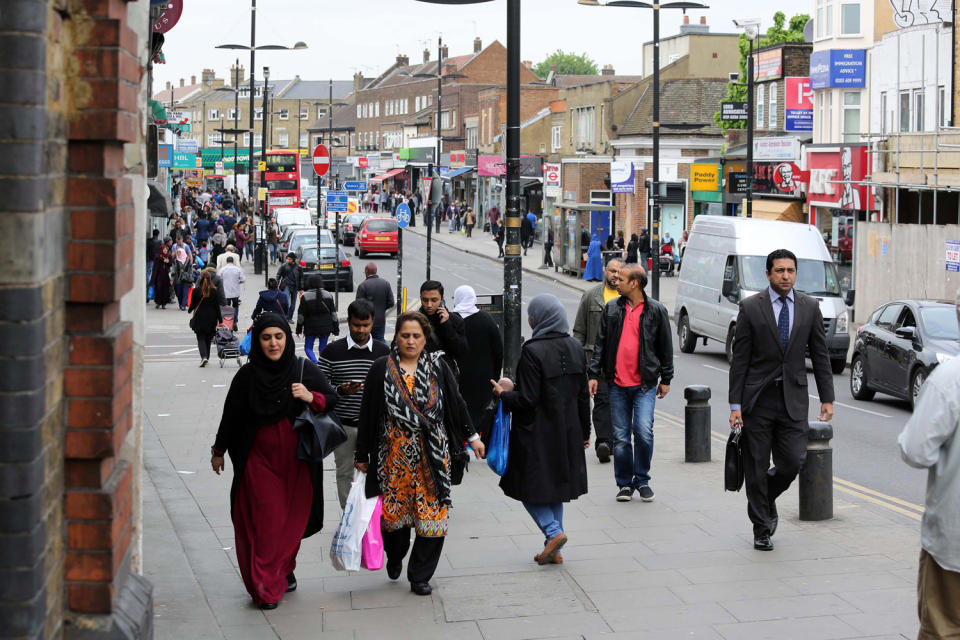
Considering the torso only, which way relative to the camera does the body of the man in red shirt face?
toward the camera

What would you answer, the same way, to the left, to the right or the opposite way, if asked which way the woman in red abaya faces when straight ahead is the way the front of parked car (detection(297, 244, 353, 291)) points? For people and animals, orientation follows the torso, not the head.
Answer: the opposite way

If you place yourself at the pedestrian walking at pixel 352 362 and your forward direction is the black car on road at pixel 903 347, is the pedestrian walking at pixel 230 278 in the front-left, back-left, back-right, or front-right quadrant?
front-left

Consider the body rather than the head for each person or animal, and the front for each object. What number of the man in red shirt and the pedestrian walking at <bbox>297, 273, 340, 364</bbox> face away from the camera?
1

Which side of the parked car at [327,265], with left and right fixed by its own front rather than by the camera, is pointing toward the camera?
back

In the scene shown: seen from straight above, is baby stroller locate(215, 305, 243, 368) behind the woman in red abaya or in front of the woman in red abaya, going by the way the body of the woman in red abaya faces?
behind

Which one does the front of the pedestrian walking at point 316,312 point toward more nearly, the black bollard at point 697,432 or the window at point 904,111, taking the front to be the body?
the window

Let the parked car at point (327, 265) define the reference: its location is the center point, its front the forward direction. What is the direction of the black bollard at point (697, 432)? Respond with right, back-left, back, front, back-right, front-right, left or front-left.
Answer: back

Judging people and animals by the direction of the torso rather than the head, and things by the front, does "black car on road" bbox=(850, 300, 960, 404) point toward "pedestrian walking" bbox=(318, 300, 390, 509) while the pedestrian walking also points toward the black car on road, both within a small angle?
no

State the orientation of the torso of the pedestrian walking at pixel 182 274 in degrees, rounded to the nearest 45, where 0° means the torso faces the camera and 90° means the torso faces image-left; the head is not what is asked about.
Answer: approximately 0°

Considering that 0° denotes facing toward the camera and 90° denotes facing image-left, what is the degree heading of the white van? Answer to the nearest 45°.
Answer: approximately 315°

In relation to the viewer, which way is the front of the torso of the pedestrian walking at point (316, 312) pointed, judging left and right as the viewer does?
facing away from the viewer

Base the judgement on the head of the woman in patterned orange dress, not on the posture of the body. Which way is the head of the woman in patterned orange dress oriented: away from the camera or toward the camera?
toward the camera

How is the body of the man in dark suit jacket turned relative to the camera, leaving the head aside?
toward the camera

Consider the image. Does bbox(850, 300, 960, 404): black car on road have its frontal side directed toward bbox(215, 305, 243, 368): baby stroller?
no

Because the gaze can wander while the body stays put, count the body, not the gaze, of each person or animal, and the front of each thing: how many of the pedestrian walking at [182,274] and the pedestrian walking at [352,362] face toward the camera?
2

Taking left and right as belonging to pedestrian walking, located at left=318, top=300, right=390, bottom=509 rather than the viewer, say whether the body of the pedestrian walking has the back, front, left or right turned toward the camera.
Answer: front
